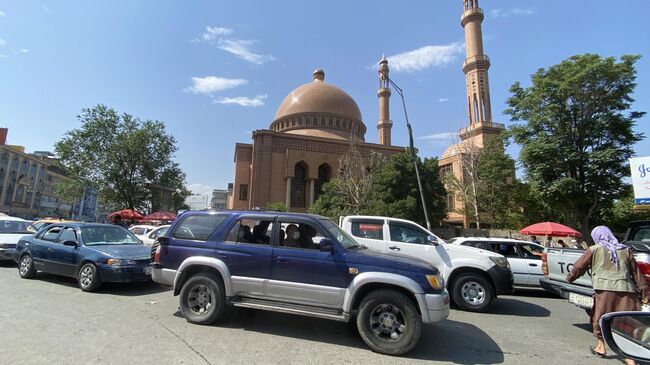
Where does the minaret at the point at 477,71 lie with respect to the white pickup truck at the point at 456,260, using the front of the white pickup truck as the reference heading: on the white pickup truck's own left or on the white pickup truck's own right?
on the white pickup truck's own left

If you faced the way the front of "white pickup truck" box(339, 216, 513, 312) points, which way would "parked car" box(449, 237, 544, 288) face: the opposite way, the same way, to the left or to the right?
the same way

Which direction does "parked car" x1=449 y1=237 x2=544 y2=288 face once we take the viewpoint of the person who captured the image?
facing to the right of the viewer

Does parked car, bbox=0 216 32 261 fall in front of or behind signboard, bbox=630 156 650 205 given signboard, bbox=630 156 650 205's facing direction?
in front

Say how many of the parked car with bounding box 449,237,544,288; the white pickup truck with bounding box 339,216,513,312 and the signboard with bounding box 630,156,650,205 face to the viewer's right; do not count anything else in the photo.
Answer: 2

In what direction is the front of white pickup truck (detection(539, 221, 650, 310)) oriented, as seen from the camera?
facing away from the viewer and to the right of the viewer

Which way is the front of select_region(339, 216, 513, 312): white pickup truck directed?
to the viewer's right

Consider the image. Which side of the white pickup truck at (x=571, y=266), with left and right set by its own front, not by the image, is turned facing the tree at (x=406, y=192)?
left

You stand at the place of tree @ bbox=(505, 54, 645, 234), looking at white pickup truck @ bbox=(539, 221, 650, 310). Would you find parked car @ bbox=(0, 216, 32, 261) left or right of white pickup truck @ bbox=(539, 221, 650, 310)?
right

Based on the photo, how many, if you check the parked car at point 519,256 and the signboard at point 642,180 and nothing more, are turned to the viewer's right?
1

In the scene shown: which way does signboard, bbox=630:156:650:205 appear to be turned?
toward the camera

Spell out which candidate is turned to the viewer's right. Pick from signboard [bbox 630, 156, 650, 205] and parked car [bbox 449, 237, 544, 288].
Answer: the parked car

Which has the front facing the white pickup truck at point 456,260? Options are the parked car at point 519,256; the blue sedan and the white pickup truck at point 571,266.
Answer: the blue sedan

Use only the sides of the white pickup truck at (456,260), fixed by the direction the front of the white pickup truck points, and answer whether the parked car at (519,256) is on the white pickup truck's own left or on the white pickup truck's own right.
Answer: on the white pickup truck's own left

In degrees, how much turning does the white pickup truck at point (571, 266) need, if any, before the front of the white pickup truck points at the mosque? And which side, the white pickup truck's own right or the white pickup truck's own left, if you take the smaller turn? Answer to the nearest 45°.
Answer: approximately 90° to the white pickup truck's own left
